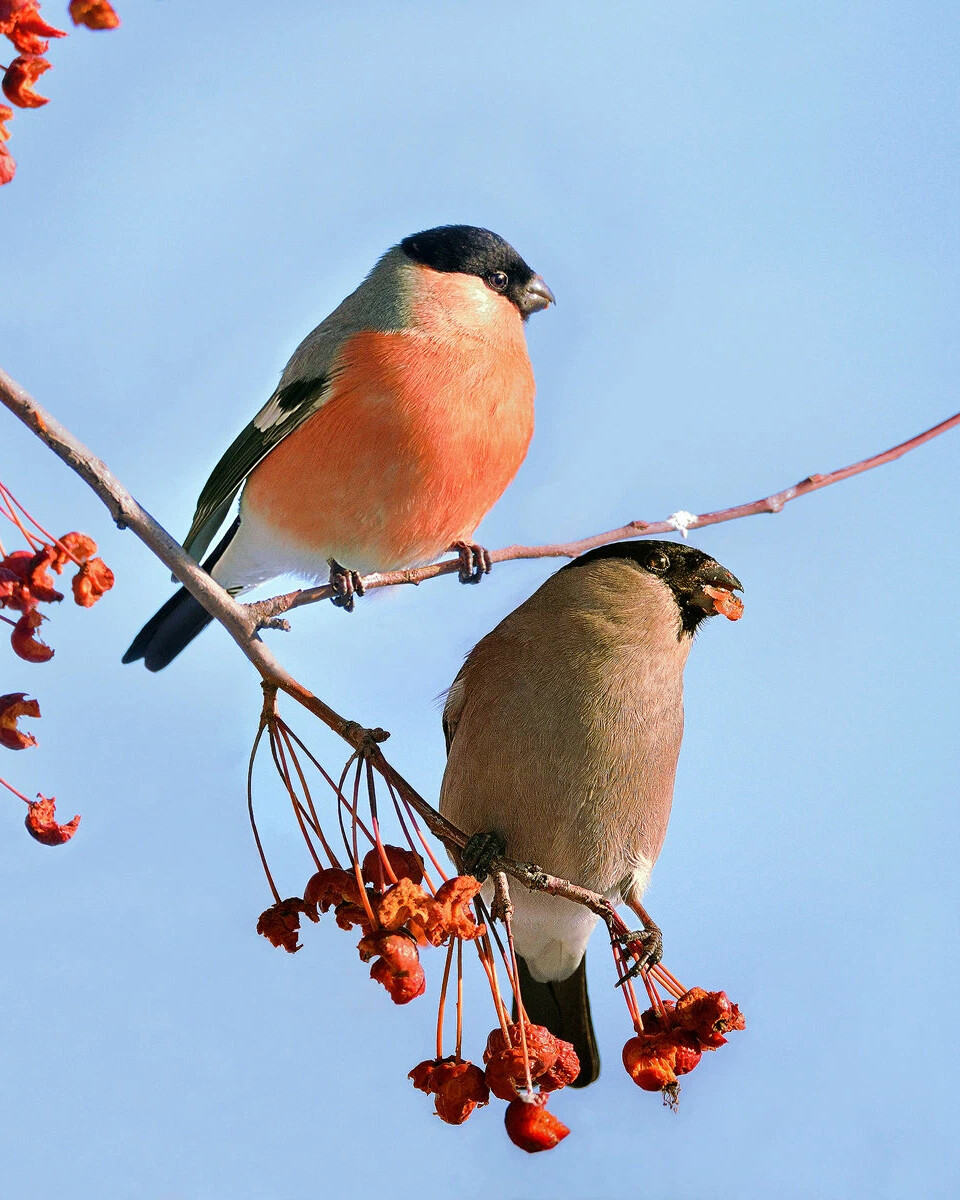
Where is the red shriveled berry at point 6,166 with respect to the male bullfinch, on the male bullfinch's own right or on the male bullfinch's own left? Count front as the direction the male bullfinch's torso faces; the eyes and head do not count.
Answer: on the male bullfinch's own right

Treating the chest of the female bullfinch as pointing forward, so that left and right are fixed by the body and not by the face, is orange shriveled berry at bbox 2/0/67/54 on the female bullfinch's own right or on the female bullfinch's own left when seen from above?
on the female bullfinch's own right

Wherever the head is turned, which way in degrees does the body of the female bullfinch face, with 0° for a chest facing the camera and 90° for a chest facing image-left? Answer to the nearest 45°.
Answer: approximately 315°

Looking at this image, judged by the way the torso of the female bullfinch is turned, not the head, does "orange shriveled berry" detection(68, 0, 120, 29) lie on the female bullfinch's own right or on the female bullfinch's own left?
on the female bullfinch's own right

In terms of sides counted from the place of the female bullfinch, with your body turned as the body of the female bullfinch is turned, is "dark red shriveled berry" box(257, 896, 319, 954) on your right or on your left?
on your right

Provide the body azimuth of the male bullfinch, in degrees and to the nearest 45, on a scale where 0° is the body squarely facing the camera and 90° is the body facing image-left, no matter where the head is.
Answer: approximately 315°
